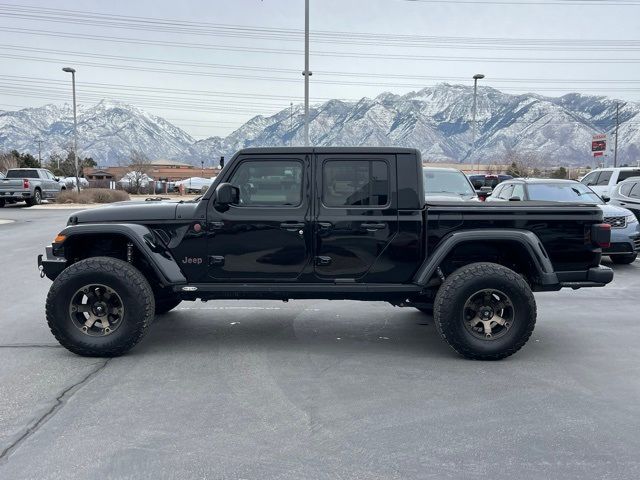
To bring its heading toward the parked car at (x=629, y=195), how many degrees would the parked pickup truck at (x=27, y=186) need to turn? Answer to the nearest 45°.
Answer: approximately 90° to its right

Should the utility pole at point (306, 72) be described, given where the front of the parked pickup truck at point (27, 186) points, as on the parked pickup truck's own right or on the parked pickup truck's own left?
on the parked pickup truck's own right

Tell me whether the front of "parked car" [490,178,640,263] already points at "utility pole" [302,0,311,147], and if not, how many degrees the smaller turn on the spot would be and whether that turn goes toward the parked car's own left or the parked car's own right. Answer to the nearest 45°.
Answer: approximately 180°

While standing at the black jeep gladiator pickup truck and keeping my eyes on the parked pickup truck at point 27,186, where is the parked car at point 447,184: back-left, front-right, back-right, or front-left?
front-right

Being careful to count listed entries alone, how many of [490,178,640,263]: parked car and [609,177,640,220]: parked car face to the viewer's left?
0

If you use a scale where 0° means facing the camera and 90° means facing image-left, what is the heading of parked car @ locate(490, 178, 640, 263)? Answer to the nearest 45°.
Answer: approximately 315°

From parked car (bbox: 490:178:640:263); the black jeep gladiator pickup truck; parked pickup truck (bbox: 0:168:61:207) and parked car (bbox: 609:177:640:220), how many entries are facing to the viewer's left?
1

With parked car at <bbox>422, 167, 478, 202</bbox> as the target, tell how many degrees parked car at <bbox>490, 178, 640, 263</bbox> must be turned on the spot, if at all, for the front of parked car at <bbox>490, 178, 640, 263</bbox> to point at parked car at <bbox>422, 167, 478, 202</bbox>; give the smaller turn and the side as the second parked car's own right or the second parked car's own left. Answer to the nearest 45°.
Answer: approximately 135° to the second parked car's own right

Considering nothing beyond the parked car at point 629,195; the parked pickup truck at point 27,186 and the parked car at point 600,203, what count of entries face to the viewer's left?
0

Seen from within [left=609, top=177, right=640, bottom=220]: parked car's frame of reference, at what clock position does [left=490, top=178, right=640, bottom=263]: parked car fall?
[left=490, top=178, right=640, bottom=263]: parked car is roughly at 2 o'clock from [left=609, top=177, right=640, bottom=220]: parked car.

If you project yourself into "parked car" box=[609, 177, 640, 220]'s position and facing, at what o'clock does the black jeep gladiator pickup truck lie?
The black jeep gladiator pickup truck is roughly at 2 o'clock from the parked car.

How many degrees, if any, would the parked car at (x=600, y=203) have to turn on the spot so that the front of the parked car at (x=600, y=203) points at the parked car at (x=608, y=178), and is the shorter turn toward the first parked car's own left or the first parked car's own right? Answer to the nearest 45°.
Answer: approximately 135° to the first parked car's own left

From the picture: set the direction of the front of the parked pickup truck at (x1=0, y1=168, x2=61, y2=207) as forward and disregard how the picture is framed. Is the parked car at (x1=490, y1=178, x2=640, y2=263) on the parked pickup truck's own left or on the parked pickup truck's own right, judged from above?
on the parked pickup truck's own right

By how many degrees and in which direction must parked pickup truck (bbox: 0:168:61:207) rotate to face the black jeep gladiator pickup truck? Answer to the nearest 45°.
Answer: approximately 135° to its right

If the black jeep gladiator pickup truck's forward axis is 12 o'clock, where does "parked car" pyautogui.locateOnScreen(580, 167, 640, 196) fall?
The parked car is roughly at 4 o'clock from the black jeep gladiator pickup truck.

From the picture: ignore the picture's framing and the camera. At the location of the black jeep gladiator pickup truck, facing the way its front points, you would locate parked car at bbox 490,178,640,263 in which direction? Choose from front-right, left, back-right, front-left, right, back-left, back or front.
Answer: back-right

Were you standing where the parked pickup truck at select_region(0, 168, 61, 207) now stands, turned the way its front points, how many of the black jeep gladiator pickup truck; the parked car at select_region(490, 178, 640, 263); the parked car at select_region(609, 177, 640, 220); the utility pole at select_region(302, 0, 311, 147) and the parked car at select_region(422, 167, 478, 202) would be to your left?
0

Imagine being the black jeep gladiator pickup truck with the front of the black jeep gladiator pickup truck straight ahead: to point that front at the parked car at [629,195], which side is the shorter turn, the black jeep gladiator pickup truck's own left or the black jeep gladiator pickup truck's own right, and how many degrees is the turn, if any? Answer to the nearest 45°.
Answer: approximately 135° to the black jeep gladiator pickup truck's own right

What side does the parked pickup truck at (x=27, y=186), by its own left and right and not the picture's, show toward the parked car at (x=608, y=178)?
right

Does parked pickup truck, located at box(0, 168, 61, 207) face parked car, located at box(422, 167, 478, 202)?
no

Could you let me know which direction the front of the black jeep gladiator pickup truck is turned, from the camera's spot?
facing to the left of the viewer
